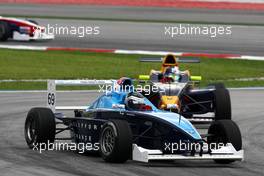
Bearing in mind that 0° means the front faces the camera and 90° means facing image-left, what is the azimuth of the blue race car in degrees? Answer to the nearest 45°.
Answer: approximately 315°
